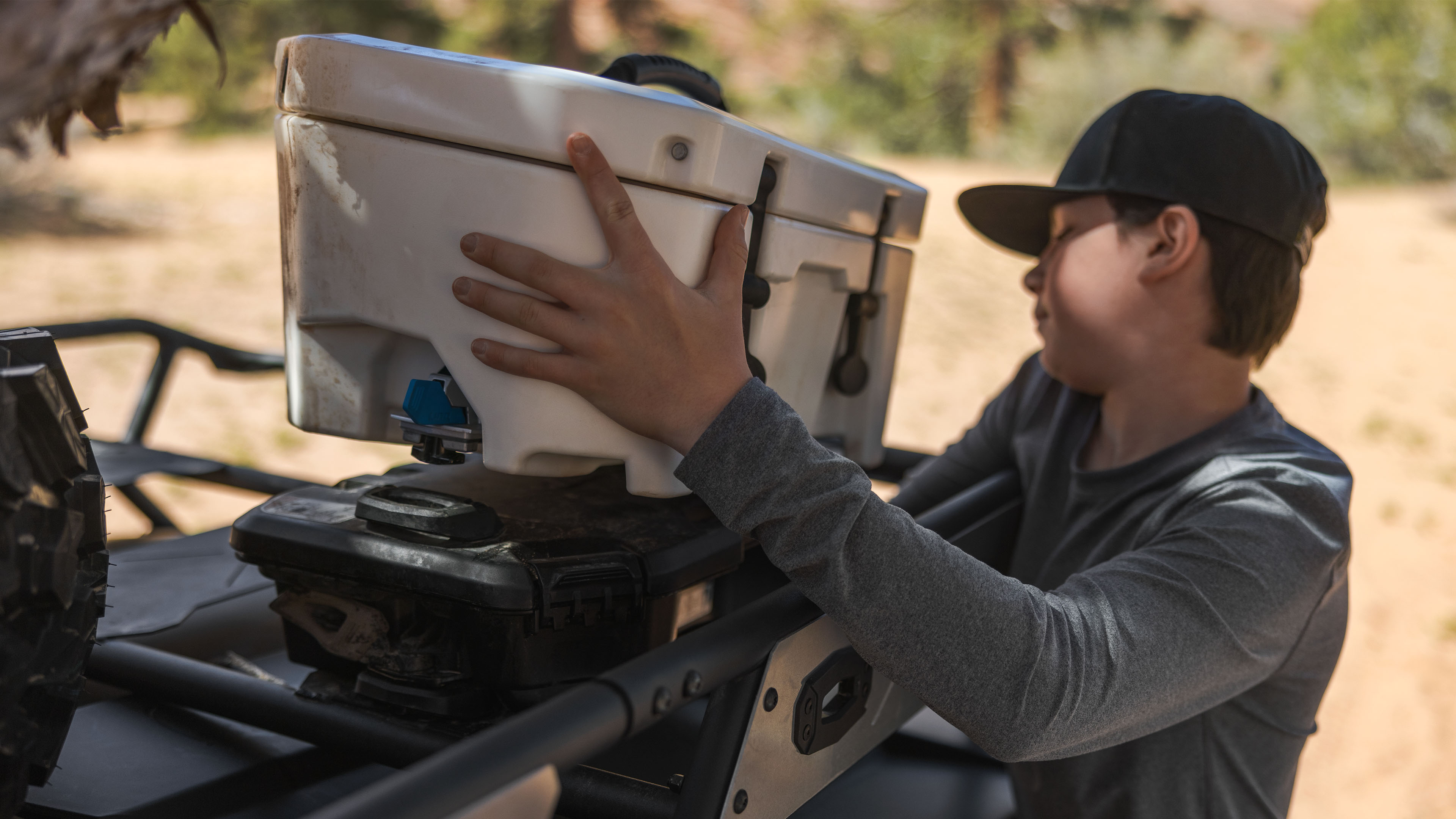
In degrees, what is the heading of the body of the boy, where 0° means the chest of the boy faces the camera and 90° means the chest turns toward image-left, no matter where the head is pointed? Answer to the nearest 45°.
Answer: approximately 45°

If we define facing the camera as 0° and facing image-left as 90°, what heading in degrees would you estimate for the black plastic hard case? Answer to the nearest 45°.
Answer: approximately 315°

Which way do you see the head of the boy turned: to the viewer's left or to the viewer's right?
to the viewer's left

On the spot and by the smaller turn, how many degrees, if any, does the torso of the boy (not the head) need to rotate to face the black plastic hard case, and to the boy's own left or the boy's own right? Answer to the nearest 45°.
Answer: approximately 45° to the boy's own right

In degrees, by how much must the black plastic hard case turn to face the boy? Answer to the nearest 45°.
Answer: approximately 45° to its left
